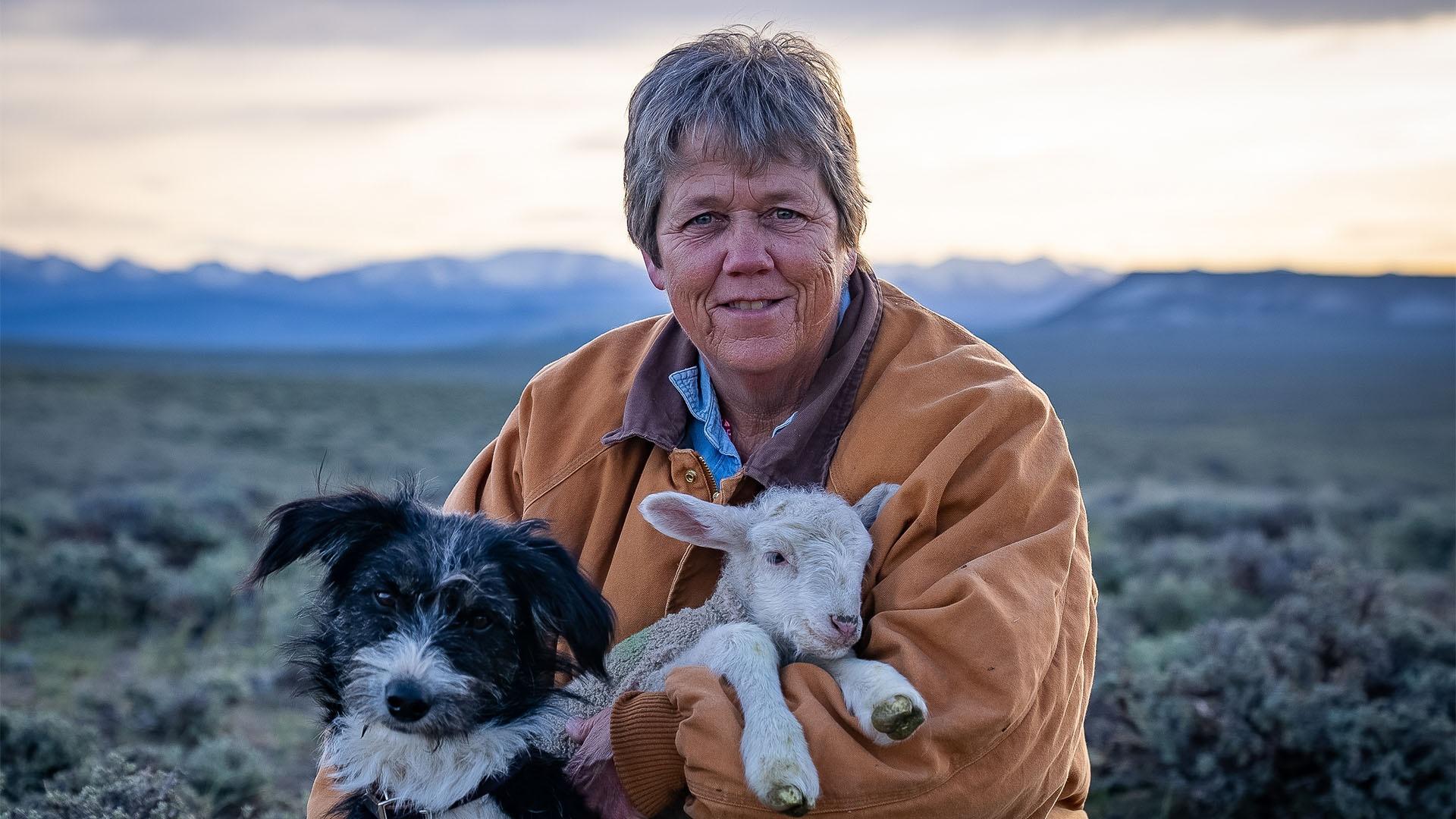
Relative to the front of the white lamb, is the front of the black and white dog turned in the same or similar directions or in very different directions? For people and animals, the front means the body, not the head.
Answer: same or similar directions

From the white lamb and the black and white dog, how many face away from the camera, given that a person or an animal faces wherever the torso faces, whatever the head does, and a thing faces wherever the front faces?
0

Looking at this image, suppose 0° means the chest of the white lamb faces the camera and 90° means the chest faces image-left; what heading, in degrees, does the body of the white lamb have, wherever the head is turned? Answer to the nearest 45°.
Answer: approximately 315°

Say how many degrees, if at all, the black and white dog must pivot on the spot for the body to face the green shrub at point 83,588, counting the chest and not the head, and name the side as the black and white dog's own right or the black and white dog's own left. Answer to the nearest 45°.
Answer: approximately 180°

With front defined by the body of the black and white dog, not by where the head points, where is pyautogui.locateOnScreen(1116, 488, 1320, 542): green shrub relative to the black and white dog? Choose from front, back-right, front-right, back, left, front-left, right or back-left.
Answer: back-left

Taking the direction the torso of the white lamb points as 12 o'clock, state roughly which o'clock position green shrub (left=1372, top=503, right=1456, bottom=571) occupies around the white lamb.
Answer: The green shrub is roughly at 9 o'clock from the white lamb.

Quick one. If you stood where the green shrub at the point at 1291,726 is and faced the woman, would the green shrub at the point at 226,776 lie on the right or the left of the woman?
right

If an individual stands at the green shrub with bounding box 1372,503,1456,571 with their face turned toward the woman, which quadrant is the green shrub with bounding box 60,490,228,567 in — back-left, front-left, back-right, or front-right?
front-right

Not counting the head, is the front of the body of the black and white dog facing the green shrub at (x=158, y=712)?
no

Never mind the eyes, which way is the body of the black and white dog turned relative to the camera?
toward the camera

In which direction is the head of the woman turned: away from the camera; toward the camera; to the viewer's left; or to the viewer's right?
toward the camera

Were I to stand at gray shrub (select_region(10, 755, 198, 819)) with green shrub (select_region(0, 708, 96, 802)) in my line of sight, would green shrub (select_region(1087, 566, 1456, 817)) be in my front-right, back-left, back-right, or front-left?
back-right

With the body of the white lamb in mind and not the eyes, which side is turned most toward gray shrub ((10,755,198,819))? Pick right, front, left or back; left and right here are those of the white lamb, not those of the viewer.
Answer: back

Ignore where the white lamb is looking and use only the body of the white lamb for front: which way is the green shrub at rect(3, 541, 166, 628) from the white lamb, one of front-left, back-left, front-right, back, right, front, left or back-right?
back

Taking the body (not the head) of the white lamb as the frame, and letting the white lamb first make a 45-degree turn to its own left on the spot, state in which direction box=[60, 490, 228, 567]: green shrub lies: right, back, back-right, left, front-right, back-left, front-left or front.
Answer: back-left
